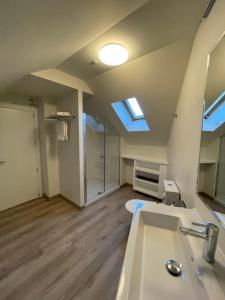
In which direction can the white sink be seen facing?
to the viewer's left

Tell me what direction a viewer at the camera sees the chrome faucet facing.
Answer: facing to the left of the viewer

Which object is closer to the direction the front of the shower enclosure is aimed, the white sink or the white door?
the white sink

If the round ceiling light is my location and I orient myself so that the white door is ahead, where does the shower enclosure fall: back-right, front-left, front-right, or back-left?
front-right

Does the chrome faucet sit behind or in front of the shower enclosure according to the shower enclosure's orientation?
in front

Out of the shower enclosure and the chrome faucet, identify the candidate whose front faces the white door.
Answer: the chrome faucet

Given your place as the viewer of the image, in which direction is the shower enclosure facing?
facing the viewer and to the right of the viewer

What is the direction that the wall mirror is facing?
to the viewer's left

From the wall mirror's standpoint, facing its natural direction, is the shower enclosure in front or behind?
in front

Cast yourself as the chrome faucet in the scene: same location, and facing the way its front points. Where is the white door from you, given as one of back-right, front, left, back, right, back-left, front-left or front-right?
front
